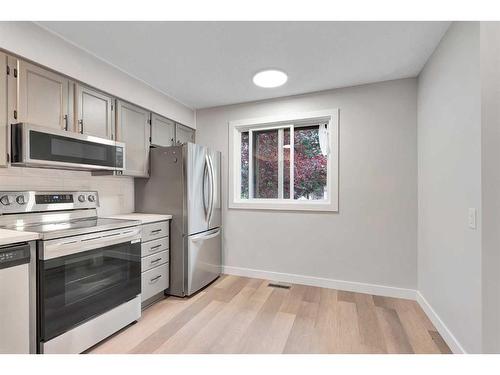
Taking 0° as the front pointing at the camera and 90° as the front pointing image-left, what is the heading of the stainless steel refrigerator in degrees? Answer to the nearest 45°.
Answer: approximately 315°

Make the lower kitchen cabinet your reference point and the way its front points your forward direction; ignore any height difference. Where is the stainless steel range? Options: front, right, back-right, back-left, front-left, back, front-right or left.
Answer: right

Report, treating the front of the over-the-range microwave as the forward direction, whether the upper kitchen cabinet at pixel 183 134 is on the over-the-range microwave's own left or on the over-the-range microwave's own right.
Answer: on the over-the-range microwave's own left

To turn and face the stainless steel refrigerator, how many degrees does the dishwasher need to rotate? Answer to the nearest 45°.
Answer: approximately 90° to its left

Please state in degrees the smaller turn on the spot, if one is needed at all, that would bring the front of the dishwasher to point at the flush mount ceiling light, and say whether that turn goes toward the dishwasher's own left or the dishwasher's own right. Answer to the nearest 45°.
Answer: approximately 45° to the dishwasher's own left

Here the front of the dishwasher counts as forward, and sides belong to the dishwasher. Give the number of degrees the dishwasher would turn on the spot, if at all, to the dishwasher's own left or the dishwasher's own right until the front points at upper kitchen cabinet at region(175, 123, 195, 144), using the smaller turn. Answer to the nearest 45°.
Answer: approximately 90° to the dishwasher's own left

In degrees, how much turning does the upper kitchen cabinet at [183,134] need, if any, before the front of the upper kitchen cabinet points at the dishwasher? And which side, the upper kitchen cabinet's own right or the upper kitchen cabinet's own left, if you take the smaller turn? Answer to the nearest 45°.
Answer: approximately 90° to the upper kitchen cabinet's own right
